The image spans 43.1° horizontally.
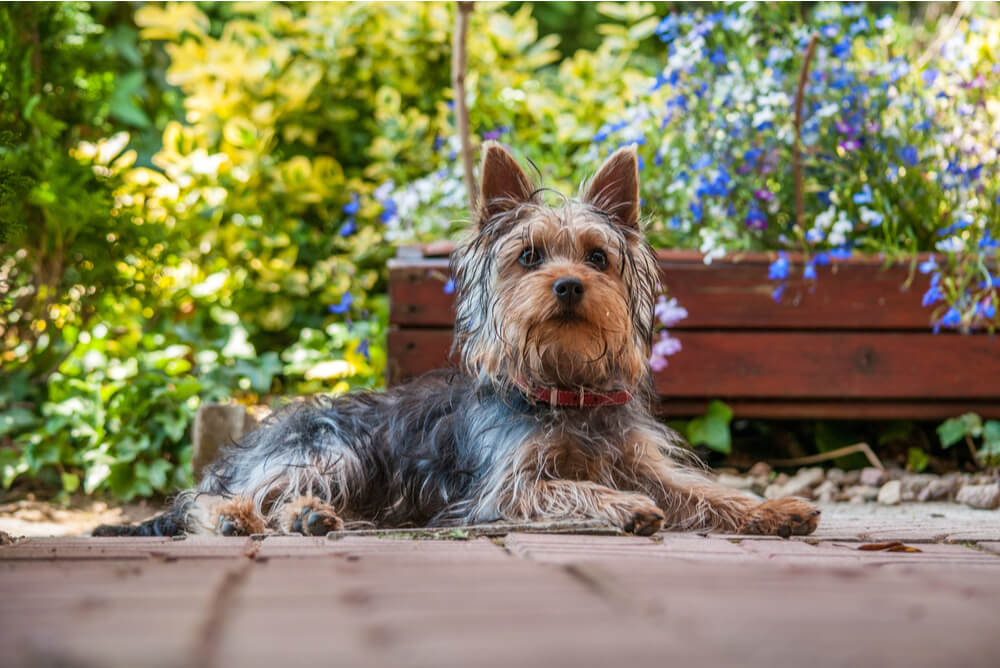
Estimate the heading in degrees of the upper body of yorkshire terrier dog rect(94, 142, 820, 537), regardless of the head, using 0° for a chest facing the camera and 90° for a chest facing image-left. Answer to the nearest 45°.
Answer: approximately 315°

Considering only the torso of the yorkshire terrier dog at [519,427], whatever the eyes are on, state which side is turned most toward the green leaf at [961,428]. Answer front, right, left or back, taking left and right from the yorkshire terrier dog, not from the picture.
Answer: left

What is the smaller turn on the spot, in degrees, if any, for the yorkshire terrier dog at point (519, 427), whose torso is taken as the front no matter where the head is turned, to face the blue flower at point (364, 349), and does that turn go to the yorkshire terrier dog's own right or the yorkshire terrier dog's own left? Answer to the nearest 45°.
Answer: approximately 135° to the yorkshire terrier dog's own left

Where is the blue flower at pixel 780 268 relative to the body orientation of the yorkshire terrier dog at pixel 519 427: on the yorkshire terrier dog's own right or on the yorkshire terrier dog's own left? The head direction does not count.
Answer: on the yorkshire terrier dog's own left

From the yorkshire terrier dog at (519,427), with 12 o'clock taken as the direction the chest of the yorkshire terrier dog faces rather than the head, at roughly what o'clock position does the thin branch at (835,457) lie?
The thin branch is roughly at 9 o'clock from the yorkshire terrier dog.

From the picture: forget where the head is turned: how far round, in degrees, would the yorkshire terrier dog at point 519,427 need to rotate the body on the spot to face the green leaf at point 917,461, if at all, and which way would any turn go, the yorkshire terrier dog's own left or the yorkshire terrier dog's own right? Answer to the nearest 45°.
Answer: approximately 90° to the yorkshire terrier dog's own left
